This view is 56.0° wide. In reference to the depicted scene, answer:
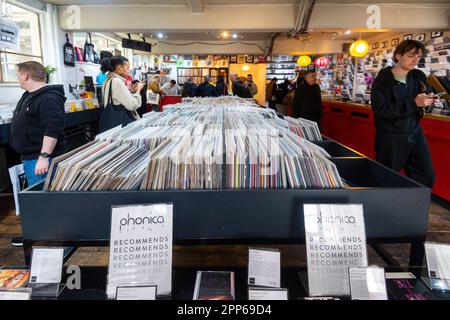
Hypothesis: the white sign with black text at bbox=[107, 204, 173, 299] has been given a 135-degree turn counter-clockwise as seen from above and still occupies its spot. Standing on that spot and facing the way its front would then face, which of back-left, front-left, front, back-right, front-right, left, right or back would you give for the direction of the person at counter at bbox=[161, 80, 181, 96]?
front-left

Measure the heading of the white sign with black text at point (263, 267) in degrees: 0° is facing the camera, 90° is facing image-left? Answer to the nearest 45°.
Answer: approximately 0°

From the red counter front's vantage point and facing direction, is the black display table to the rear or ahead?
ahead

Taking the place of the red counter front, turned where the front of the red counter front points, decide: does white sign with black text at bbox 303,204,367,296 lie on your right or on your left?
on your left

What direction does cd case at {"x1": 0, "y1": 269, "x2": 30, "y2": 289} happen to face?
toward the camera

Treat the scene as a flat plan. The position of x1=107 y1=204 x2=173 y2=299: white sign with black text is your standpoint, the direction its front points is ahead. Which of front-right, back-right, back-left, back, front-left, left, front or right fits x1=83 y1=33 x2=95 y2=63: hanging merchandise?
back

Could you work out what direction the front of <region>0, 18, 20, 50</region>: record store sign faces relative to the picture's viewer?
facing the viewer and to the right of the viewer

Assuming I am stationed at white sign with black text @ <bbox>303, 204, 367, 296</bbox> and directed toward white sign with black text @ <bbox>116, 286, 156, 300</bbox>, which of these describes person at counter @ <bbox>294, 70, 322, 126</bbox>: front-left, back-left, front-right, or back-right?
back-right

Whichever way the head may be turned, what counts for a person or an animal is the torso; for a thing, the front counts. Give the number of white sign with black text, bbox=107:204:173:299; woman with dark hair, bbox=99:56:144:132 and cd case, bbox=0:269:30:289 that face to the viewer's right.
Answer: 1

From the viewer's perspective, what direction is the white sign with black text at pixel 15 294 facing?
toward the camera

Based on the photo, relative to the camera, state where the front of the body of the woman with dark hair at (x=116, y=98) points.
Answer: to the viewer's right

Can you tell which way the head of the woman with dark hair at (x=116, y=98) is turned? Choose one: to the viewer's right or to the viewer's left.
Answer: to the viewer's right
